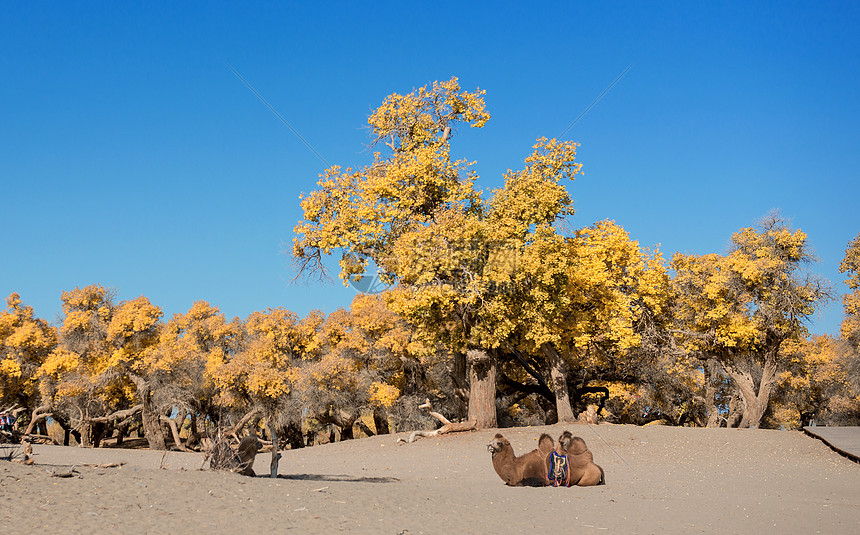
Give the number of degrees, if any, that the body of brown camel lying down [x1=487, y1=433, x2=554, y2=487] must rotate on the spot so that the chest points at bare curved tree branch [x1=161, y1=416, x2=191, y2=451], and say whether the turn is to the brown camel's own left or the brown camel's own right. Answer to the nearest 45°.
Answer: approximately 45° to the brown camel's own right

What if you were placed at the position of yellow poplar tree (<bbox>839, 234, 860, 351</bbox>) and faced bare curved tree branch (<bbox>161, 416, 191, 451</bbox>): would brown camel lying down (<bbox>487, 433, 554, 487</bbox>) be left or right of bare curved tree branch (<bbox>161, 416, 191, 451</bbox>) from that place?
left

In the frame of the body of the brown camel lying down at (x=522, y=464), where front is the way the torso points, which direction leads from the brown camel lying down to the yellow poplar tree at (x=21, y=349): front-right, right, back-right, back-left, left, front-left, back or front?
front-right

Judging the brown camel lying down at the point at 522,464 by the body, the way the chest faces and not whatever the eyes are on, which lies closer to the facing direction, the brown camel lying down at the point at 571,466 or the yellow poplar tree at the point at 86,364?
the yellow poplar tree

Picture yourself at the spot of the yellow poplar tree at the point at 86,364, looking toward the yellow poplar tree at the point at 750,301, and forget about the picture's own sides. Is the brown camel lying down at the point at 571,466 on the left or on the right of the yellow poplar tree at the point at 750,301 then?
right

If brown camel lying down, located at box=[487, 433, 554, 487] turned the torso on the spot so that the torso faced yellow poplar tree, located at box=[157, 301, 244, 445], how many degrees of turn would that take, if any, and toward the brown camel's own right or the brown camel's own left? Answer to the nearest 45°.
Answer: approximately 45° to the brown camel's own right

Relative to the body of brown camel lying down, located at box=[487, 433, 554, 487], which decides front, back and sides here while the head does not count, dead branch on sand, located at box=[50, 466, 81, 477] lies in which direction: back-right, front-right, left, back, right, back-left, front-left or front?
front-left

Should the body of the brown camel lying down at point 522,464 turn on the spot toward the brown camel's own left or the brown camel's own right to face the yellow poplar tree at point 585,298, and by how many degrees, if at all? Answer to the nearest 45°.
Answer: approximately 90° to the brown camel's own right

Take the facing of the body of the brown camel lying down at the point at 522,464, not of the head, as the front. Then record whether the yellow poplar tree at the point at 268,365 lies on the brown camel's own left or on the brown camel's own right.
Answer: on the brown camel's own right

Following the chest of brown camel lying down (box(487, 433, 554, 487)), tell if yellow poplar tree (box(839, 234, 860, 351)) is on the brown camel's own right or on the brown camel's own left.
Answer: on the brown camel's own right

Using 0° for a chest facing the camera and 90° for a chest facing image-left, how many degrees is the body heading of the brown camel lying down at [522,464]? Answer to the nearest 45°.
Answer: approximately 90°
